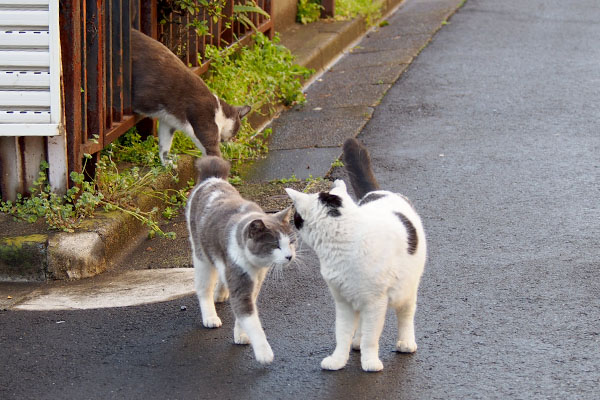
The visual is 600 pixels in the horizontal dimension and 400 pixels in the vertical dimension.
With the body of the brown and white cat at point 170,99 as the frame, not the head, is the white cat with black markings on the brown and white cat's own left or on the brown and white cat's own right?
on the brown and white cat's own right

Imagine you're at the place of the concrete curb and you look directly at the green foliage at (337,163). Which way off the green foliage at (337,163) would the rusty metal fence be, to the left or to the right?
left

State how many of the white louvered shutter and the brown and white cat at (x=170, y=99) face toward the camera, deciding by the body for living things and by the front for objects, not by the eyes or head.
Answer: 1

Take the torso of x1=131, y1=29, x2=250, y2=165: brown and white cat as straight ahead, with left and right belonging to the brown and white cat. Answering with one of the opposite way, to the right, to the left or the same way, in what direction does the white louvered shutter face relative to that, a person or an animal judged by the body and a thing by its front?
to the right

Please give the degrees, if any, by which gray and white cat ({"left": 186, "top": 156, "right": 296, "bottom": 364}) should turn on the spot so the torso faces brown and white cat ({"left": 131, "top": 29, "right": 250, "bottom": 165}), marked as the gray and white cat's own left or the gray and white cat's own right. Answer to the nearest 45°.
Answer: approximately 135° to the gray and white cat's own left

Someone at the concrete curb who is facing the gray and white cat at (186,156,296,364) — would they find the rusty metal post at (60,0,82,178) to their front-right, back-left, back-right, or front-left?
back-left

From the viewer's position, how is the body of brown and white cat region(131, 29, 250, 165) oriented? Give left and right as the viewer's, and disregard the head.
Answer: facing to the right of the viewer
